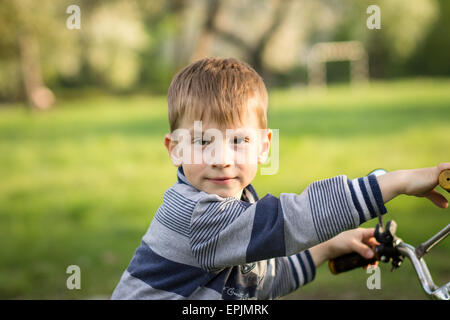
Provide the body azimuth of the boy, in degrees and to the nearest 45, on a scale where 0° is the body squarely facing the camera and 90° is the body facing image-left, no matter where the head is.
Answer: approximately 315°

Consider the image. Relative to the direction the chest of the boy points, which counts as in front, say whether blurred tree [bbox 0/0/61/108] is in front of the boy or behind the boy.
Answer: behind

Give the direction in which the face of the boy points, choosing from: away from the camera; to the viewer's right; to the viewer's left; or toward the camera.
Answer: toward the camera
